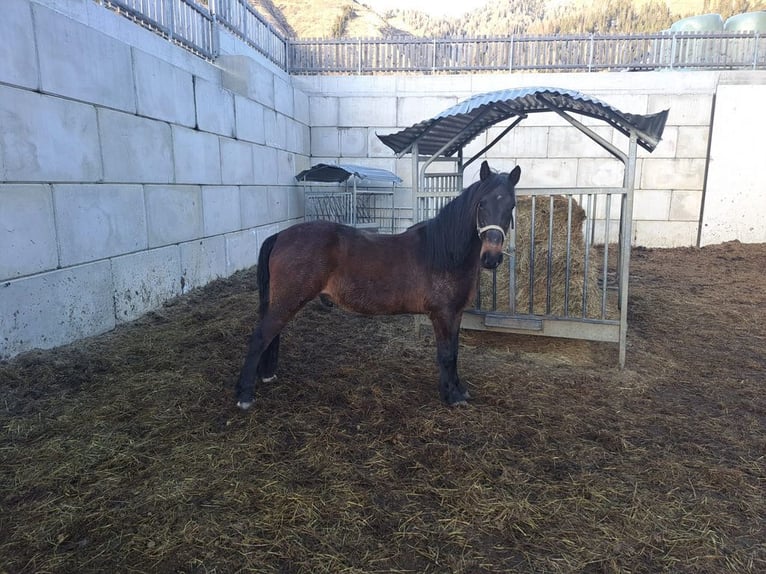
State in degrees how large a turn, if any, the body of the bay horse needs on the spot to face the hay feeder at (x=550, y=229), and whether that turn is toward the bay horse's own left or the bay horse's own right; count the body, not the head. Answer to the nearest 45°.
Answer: approximately 45° to the bay horse's own left

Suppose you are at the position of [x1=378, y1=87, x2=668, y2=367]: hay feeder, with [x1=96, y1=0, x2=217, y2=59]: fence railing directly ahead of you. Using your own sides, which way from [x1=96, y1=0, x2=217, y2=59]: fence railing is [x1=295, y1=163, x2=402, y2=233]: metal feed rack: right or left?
right

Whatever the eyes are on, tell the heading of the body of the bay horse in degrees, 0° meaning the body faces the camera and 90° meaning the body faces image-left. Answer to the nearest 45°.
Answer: approximately 270°

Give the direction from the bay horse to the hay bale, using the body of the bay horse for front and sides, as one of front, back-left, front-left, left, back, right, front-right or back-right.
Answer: front-left

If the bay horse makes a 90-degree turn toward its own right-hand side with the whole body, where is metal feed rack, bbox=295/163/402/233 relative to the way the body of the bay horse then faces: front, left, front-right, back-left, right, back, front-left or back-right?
back

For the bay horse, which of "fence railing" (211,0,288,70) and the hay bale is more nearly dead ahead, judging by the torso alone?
the hay bale

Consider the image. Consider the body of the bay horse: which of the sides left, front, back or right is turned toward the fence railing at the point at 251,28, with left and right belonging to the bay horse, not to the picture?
left

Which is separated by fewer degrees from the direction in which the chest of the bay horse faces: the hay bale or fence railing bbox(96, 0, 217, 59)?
the hay bale

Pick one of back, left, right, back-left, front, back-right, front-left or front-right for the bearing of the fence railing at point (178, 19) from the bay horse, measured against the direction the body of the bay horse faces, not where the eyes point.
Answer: back-left

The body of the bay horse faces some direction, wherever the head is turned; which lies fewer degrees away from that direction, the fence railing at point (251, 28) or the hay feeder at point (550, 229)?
the hay feeder
